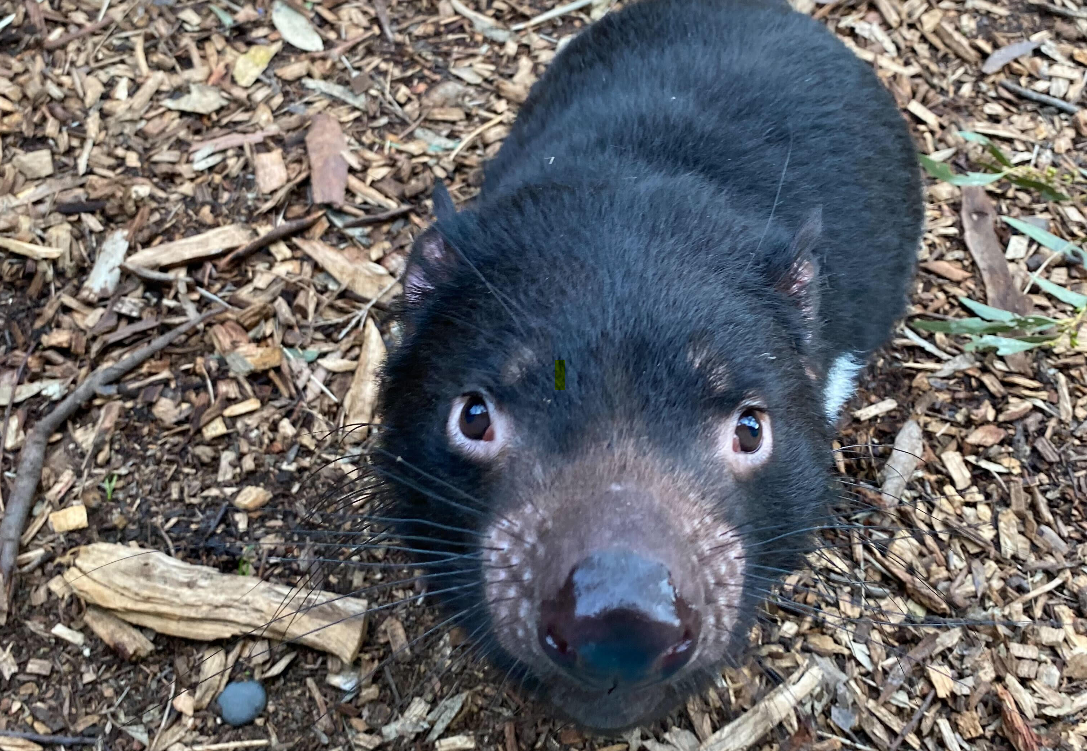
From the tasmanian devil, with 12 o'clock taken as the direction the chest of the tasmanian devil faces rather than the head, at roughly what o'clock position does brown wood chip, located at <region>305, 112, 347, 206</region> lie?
The brown wood chip is roughly at 5 o'clock from the tasmanian devil.

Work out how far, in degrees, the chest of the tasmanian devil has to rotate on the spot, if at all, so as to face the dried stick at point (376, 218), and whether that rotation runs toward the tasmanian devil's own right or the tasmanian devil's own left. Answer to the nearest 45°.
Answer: approximately 135° to the tasmanian devil's own right

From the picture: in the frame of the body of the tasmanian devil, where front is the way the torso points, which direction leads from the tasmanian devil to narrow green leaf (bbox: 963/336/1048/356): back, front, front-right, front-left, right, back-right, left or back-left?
back-left

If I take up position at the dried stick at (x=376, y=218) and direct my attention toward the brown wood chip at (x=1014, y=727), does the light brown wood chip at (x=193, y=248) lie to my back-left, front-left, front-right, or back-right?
back-right

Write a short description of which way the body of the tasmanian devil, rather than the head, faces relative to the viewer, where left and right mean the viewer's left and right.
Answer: facing the viewer

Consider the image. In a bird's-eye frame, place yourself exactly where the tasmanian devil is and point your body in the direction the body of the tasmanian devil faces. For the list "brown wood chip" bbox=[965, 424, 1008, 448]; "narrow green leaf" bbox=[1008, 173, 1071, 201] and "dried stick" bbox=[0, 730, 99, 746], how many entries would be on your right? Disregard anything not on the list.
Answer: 1

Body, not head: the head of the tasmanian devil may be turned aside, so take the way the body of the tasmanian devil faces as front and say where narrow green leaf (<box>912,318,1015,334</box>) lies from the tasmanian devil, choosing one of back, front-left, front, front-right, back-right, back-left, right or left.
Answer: back-left

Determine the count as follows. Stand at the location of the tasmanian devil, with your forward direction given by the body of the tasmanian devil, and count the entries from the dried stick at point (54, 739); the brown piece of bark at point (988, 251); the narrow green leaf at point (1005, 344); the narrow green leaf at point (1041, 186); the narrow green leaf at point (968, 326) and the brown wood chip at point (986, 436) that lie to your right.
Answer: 1

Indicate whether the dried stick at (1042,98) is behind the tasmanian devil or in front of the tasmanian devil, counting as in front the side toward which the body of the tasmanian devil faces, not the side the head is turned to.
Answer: behind

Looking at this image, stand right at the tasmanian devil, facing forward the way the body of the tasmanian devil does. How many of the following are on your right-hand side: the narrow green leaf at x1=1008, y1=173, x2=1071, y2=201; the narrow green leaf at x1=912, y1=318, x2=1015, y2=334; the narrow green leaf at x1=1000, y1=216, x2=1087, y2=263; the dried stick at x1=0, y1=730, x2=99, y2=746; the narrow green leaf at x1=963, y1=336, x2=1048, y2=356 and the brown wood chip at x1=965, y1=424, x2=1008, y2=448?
1

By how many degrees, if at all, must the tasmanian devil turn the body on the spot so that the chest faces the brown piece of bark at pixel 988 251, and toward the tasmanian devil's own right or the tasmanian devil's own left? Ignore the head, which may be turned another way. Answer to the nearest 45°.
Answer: approximately 135° to the tasmanian devil's own left
